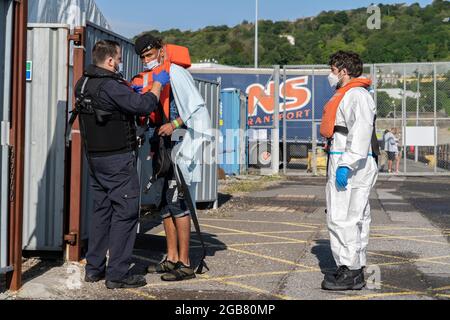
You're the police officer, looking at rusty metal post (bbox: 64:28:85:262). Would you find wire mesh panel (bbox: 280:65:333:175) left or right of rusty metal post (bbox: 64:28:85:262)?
right

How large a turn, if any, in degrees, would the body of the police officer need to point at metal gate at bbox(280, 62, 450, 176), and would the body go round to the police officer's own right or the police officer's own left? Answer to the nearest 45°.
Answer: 0° — they already face it

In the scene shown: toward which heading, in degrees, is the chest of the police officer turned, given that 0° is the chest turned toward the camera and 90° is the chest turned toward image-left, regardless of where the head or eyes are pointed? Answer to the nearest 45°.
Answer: approximately 225°

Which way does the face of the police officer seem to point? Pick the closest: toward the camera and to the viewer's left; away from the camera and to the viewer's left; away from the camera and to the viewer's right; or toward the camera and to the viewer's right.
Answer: away from the camera and to the viewer's right

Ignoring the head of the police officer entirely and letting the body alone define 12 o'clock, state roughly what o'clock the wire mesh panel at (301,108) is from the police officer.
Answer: The wire mesh panel is roughly at 11 o'clock from the police officer.

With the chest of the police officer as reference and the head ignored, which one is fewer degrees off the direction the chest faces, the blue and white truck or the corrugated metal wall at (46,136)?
the blue and white truck

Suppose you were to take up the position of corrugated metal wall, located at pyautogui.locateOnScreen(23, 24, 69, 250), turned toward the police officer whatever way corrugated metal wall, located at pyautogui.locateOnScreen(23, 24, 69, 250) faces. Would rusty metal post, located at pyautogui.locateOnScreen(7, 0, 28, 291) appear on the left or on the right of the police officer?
right

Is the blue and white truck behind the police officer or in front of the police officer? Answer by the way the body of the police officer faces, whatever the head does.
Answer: in front

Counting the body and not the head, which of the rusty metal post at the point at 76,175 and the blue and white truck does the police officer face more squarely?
the blue and white truck

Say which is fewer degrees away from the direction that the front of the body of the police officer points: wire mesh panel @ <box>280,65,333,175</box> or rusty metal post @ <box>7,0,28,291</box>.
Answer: the wire mesh panel

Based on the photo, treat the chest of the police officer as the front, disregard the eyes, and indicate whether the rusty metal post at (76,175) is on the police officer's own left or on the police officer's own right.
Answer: on the police officer's own left

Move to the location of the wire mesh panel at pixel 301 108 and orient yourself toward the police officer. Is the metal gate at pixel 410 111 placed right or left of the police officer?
left
